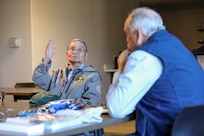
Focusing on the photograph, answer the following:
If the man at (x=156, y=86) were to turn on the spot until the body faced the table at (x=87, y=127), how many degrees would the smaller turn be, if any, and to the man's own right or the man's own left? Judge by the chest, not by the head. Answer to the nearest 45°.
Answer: approximately 90° to the man's own left

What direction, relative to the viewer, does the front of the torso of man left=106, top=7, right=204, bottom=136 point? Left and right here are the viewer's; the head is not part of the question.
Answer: facing away from the viewer and to the left of the viewer

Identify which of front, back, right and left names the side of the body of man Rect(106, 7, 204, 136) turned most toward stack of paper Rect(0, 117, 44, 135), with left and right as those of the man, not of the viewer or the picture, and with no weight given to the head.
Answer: left

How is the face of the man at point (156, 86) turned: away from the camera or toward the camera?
away from the camera
